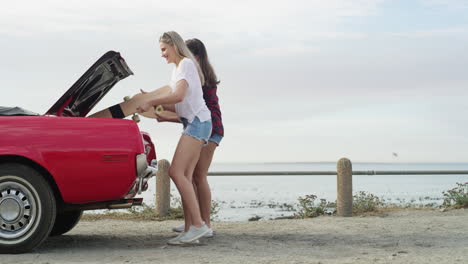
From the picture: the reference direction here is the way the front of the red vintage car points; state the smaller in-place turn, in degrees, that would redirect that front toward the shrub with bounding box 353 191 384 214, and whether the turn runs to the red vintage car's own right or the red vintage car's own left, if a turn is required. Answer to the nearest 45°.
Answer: approximately 135° to the red vintage car's own right

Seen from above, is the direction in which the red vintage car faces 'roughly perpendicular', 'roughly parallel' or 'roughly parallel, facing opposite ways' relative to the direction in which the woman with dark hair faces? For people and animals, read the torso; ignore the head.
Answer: roughly parallel

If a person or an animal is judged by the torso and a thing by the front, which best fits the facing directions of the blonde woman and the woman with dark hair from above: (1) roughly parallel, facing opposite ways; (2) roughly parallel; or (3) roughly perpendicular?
roughly parallel

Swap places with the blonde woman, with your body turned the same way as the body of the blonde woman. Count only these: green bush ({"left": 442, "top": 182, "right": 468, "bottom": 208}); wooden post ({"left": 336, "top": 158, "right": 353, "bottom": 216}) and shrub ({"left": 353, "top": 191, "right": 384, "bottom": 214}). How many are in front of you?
0

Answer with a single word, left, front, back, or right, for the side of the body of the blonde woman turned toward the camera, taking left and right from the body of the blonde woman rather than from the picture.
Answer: left

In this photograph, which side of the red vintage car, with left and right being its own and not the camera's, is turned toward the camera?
left

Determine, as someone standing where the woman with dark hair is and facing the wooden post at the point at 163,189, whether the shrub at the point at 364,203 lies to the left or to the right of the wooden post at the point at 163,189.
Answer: right

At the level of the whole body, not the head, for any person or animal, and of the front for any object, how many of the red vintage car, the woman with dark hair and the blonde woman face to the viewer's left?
3

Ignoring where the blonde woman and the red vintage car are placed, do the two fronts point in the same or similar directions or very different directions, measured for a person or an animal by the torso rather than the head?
same or similar directions

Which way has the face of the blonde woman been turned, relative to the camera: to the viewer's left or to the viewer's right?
to the viewer's left

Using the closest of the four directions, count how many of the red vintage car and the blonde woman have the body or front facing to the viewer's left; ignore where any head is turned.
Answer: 2

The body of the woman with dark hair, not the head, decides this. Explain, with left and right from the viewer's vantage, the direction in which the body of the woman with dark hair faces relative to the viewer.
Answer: facing to the left of the viewer

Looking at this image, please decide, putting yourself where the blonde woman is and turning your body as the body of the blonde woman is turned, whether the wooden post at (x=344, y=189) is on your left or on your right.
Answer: on your right

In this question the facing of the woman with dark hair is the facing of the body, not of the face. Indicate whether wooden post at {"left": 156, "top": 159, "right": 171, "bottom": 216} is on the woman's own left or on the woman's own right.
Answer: on the woman's own right

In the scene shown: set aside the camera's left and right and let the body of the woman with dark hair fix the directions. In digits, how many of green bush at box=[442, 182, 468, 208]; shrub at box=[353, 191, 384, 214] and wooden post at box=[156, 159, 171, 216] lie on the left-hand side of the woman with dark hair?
0

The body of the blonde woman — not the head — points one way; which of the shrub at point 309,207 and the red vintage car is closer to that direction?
the red vintage car
